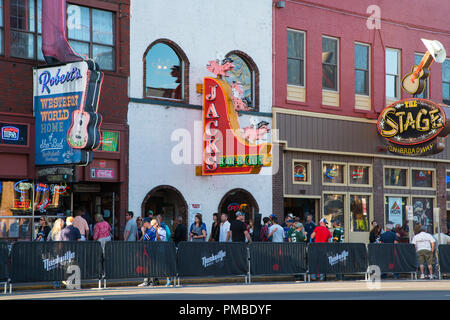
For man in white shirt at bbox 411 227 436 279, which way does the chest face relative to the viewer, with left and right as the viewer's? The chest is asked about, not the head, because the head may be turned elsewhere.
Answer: facing away from the viewer

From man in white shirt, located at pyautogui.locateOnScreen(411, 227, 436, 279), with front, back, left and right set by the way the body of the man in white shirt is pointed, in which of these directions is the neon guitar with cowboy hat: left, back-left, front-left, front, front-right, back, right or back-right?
front

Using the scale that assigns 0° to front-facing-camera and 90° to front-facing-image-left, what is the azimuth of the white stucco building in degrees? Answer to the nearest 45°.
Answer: approximately 315°

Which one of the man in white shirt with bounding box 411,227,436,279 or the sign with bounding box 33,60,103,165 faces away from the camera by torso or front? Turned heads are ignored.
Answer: the man in white shirt

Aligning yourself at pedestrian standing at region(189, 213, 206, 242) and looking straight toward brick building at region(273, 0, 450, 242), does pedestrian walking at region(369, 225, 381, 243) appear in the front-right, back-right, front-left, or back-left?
front-right

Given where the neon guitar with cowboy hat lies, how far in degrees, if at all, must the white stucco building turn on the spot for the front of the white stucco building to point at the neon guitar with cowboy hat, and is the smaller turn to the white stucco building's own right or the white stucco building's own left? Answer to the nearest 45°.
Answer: approximately 90° to the white stucco building's own left

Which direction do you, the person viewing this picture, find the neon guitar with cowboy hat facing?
facing the viewer and to the left of the viewer

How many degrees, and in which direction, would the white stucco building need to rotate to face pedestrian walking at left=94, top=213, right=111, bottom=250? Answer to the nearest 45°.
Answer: approximately 90° to its right

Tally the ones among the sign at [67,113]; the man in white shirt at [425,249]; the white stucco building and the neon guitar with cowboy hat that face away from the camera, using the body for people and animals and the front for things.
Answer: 1

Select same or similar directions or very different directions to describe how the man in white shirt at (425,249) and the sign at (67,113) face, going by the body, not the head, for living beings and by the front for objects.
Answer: very different directions
